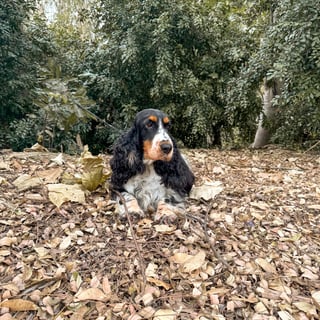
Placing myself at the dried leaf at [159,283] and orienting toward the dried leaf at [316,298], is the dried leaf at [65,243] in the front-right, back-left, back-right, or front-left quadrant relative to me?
back-left

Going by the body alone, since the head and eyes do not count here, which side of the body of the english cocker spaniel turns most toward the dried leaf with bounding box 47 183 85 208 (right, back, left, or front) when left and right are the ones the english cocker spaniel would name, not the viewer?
right

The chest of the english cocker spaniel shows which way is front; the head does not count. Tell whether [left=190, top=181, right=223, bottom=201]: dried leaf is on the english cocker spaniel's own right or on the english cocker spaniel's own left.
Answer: on the english cocker spaniel's own left

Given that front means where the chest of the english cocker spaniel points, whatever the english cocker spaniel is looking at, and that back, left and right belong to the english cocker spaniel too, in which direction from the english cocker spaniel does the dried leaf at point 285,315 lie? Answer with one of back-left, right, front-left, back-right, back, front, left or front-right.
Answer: front-left

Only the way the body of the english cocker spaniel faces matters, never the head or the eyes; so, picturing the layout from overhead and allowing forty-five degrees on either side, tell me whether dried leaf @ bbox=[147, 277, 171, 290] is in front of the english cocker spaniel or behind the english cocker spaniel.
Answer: in front

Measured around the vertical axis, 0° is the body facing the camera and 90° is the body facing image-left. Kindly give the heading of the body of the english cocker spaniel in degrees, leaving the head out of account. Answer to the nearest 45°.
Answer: approximately 0°

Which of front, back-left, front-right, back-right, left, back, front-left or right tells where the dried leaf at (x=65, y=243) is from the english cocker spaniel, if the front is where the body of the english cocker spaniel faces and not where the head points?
front-right

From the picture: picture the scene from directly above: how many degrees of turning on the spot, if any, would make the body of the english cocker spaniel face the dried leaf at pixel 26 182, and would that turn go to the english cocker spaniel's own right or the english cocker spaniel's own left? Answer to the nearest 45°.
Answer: approximately 90° to the english cocker spaniel's own right

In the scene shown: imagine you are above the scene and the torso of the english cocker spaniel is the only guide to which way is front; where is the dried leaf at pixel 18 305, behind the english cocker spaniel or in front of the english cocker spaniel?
in front

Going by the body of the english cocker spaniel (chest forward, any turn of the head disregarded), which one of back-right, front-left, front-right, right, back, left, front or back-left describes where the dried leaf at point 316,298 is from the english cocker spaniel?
front-left

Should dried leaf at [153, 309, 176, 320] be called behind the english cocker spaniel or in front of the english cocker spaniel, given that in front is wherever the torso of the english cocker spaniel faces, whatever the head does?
in front
